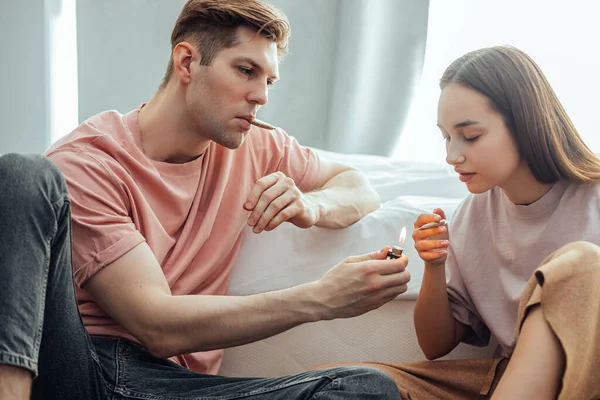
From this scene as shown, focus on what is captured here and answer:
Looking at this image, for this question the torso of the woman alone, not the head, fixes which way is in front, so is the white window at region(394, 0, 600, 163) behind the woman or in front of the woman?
behind

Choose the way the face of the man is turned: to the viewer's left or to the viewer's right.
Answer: to the viewer's right

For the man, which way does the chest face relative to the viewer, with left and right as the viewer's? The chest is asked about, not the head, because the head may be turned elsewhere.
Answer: facing the viewer and to the right of the viewer

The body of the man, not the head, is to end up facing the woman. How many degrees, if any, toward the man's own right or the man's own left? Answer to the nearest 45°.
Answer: approximately 45° to the man's own left

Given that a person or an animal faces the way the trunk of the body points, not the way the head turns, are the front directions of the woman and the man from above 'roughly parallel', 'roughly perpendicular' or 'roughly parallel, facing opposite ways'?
roughly perpendicular

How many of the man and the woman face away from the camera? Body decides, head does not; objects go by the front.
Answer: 0

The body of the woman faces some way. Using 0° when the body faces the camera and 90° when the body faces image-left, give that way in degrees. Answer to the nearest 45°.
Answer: approximately 45°

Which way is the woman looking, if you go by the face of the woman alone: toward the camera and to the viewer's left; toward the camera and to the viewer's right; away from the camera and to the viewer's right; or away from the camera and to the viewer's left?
toward the camera and to the viewer's left

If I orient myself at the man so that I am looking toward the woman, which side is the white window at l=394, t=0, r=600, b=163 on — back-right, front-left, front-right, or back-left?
front-left

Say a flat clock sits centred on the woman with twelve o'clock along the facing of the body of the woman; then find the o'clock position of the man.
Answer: The man is roughly at 1 o'clock from the woman.

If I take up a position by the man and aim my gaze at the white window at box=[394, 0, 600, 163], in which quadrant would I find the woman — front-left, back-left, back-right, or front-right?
front-right

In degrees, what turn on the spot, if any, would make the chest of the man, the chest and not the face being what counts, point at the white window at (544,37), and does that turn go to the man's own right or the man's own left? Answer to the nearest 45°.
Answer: approximately 90° to the man's own left
